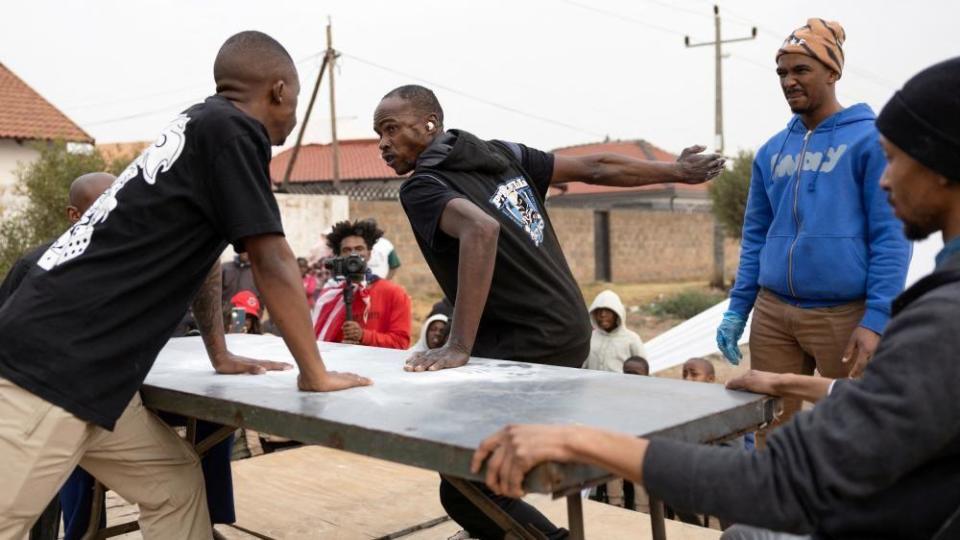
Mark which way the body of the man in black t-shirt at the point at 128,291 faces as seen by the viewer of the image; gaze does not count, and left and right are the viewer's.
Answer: facing away from the viewer and to the right of the viewer

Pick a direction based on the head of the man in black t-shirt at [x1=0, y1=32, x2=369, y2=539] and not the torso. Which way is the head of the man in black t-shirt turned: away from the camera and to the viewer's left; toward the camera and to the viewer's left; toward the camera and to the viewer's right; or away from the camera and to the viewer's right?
away from the camera and to the viewer's right

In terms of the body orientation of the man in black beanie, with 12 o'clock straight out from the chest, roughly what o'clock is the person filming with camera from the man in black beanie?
The person filming with camera is roughly at 2 o'clock from the man in black beanie.

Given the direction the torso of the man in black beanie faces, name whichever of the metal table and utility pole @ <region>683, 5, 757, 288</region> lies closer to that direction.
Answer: the metal table

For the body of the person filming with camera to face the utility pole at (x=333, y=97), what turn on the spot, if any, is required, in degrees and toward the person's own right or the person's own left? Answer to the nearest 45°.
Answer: approximately 180°

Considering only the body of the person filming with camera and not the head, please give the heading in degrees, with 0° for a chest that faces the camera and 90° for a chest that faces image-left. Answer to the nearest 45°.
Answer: approximately 0°

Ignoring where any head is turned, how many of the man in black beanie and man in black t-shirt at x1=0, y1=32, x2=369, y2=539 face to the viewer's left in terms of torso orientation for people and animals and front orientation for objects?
1

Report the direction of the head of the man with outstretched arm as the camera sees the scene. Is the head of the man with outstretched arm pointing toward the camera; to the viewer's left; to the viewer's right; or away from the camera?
to the viewer's left

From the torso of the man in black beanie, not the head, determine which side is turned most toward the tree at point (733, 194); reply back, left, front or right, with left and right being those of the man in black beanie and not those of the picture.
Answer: right

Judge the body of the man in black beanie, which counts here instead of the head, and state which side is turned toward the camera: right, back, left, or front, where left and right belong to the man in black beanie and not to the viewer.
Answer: left

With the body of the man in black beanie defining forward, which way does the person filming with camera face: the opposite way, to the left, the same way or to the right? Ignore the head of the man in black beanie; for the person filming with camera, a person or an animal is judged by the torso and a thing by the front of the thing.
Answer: to the left
